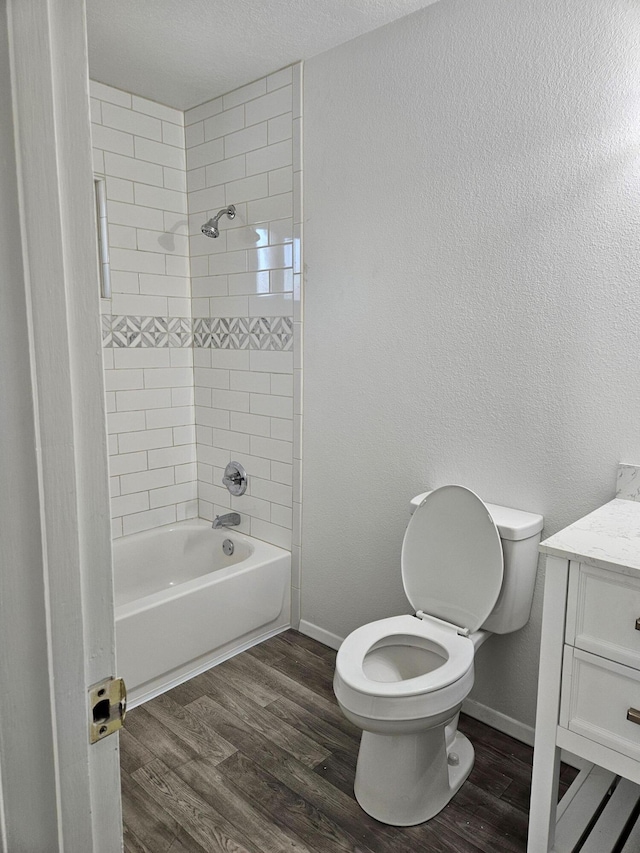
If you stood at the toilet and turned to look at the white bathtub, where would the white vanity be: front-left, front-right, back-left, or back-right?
back-left

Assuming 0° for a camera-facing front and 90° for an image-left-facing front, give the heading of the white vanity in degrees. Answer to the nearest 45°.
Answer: approximately 45°

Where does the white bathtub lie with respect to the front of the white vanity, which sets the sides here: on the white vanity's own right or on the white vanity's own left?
on the white vanity's own right

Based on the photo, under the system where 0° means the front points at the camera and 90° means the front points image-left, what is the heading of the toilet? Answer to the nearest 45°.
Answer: approximately 45°

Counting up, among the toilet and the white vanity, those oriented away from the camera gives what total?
0

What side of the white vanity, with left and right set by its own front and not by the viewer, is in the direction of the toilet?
right

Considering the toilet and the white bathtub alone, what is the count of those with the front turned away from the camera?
0

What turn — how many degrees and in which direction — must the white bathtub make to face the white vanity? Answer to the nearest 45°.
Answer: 0° — it already faces it

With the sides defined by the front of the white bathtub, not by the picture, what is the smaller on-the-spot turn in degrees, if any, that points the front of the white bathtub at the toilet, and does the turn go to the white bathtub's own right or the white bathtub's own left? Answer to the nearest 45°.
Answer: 0° — it already faces it

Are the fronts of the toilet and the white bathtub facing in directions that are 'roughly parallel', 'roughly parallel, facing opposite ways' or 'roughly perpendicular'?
roughly perpendicular

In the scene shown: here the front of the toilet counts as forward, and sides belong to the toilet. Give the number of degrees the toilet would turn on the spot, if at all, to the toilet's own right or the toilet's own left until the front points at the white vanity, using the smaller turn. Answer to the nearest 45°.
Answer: approximately 90° to the toilet's own left
